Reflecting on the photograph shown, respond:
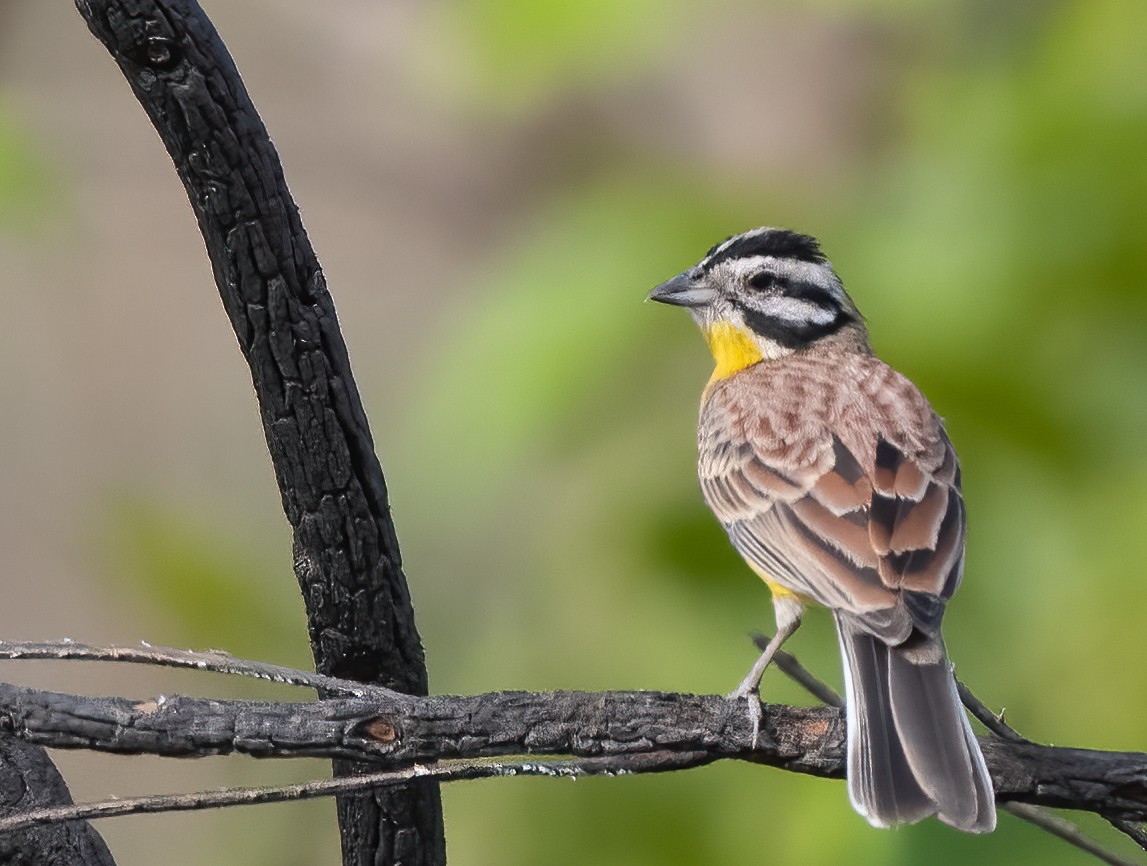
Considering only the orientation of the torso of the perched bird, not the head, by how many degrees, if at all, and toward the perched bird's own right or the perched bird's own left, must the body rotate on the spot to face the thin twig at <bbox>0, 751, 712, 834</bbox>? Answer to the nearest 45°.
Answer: approximately 90° to the perched bird's own left

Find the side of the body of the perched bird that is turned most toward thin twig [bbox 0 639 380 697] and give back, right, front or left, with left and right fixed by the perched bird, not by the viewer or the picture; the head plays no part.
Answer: left

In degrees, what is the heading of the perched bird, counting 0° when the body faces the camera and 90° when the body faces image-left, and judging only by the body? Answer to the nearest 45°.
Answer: approximately 135°

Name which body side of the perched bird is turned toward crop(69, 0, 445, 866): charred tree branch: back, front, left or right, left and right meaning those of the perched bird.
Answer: left
